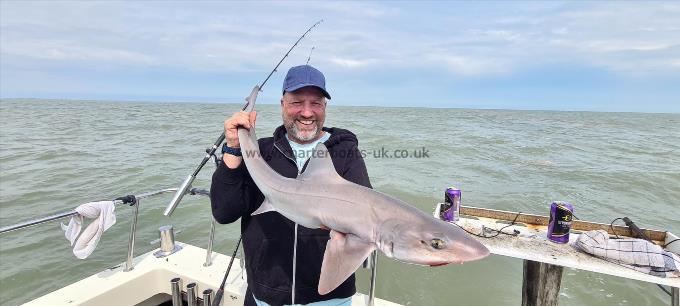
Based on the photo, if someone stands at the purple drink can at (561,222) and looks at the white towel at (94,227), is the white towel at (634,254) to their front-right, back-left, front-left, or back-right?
back-left

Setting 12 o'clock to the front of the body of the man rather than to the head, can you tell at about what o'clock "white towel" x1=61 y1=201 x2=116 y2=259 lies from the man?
The white towel is roughly at 4 o'clock from the man.

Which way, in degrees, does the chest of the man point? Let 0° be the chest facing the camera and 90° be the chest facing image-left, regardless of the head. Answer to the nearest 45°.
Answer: approximately 0°

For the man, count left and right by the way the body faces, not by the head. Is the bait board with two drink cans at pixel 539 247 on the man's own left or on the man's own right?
on the man's own left

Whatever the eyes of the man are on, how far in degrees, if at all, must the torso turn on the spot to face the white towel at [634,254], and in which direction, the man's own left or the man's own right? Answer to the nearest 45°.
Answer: approximately 90° to the man's own left

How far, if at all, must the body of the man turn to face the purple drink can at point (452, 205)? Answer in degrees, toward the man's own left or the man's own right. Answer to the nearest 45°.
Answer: approximately 135° to the man's own left
